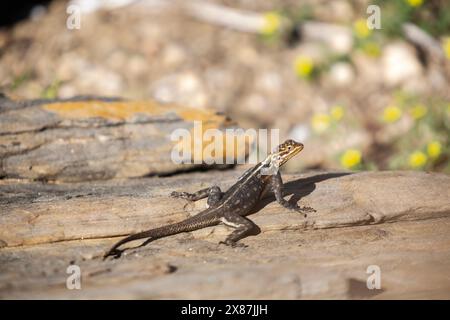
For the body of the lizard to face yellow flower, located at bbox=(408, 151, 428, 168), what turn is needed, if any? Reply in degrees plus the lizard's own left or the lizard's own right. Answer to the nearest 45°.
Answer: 0° — it already faces it

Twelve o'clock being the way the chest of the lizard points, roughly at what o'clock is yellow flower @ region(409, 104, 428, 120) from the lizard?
The yellow flower is roughly at 12 o'clock from the lizard.

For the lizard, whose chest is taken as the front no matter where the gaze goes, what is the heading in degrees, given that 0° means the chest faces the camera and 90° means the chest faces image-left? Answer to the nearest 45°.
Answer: approximately 225°

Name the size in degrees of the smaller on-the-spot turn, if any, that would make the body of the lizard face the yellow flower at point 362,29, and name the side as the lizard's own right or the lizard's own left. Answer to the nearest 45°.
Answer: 0° — it already faces it

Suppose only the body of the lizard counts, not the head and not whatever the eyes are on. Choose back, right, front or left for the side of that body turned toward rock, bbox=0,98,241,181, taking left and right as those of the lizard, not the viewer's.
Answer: left

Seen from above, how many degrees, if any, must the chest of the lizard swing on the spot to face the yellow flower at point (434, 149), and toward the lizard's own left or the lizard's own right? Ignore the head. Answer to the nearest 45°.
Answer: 0° — it already faces it

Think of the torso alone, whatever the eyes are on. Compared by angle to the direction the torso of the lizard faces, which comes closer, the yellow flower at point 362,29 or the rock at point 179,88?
the yellow flower

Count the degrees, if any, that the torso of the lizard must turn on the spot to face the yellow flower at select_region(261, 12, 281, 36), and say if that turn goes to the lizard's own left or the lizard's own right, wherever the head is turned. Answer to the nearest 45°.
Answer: approximately 45° to the lizard's own left

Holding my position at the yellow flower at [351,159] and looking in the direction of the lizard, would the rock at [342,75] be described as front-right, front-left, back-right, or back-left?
back-right
